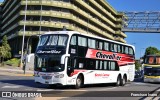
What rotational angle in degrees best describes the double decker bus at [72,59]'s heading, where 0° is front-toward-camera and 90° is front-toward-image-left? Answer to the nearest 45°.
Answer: approximately 45°
